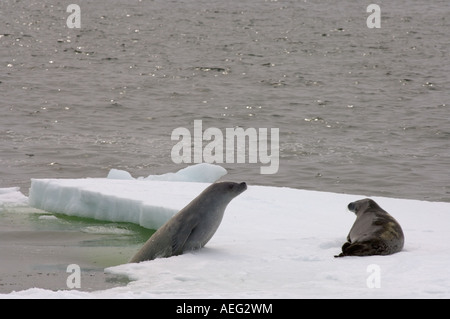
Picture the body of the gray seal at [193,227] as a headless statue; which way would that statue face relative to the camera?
to the viewer's right

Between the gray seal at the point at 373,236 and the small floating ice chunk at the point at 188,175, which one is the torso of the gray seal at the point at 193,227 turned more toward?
the gray seal

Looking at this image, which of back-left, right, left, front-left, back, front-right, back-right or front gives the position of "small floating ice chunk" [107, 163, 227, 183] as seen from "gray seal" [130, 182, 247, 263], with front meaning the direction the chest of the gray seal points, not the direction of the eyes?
left

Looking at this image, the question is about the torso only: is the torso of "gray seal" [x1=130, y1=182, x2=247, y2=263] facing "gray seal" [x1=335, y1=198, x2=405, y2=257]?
yes
